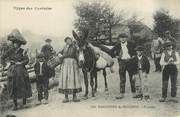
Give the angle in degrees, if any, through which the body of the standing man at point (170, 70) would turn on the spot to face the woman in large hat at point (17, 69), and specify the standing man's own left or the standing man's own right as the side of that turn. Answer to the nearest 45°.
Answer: approximately 90° to the standing man's own right

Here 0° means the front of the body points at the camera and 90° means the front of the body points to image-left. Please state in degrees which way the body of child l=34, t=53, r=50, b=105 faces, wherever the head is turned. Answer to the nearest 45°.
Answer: approximately 0°
